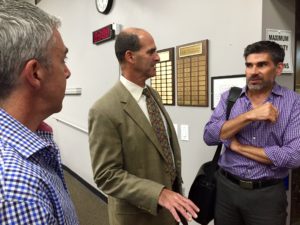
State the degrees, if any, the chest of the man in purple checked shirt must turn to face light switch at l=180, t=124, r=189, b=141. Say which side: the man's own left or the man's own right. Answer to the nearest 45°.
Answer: approximately 90° to the man's own right

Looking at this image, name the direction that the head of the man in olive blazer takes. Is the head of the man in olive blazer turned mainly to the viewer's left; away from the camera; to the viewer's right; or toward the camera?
to the viewer's right

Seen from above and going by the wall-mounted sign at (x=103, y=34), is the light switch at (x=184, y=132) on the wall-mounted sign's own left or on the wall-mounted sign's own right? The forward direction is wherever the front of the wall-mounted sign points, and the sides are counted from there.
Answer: on the wall-mounted sign's own left

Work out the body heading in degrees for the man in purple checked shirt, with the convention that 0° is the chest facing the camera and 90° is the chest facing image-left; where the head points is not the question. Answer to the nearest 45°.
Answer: approximately 45°

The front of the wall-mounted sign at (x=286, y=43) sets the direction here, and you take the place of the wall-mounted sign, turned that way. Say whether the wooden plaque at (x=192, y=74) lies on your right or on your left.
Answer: on your right

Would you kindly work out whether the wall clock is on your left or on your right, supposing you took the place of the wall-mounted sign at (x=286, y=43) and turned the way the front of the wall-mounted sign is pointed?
on your right

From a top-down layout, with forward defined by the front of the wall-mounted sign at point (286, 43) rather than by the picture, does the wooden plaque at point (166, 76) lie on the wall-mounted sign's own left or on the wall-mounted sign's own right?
on the wall-mounted sign's own right
